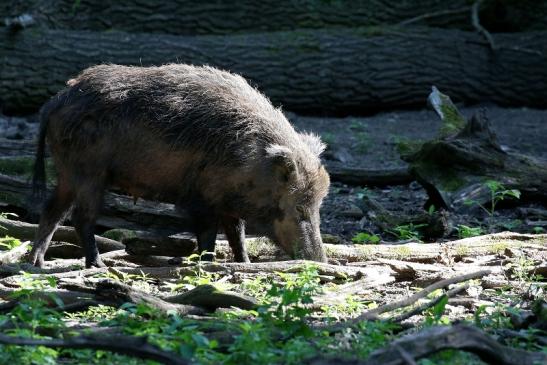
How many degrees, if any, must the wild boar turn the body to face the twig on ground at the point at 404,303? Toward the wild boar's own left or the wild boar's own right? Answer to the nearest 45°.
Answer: approximately 45° to the wild boar's own right

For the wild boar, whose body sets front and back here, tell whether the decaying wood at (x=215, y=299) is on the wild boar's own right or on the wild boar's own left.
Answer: on the wild boar's own right

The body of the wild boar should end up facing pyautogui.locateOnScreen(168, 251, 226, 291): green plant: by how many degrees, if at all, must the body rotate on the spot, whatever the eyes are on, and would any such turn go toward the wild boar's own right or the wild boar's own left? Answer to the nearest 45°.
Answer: approximately 90° to the wild boar's own right

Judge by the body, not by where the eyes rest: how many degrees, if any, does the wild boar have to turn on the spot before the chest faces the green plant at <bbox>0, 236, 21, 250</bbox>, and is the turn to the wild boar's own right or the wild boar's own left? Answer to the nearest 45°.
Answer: approximately 180°

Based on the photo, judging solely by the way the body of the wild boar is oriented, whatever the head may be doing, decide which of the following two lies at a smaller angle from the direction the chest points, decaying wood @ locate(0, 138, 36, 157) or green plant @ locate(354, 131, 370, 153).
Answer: the green plant

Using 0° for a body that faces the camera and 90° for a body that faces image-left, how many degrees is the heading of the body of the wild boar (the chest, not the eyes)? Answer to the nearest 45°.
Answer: approximately 270°

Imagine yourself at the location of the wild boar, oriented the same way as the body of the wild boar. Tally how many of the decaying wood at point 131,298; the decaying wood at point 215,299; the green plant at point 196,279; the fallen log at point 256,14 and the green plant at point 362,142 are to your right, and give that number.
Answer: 3

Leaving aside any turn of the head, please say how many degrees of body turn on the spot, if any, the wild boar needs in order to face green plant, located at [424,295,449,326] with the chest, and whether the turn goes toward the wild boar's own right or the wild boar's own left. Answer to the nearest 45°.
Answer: approximately 45° to the wild boar's own right

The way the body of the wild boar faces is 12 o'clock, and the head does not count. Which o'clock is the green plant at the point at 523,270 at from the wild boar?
The green plant is roughly at 1 o'clock from the wild boar.

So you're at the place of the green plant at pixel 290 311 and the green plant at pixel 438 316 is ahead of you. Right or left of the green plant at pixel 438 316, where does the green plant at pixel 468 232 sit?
left

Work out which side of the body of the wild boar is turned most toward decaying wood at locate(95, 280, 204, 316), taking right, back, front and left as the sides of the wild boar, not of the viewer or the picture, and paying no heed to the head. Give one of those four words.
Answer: right

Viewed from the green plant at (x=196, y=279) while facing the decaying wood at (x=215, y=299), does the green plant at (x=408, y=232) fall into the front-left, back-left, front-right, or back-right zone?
back-left
